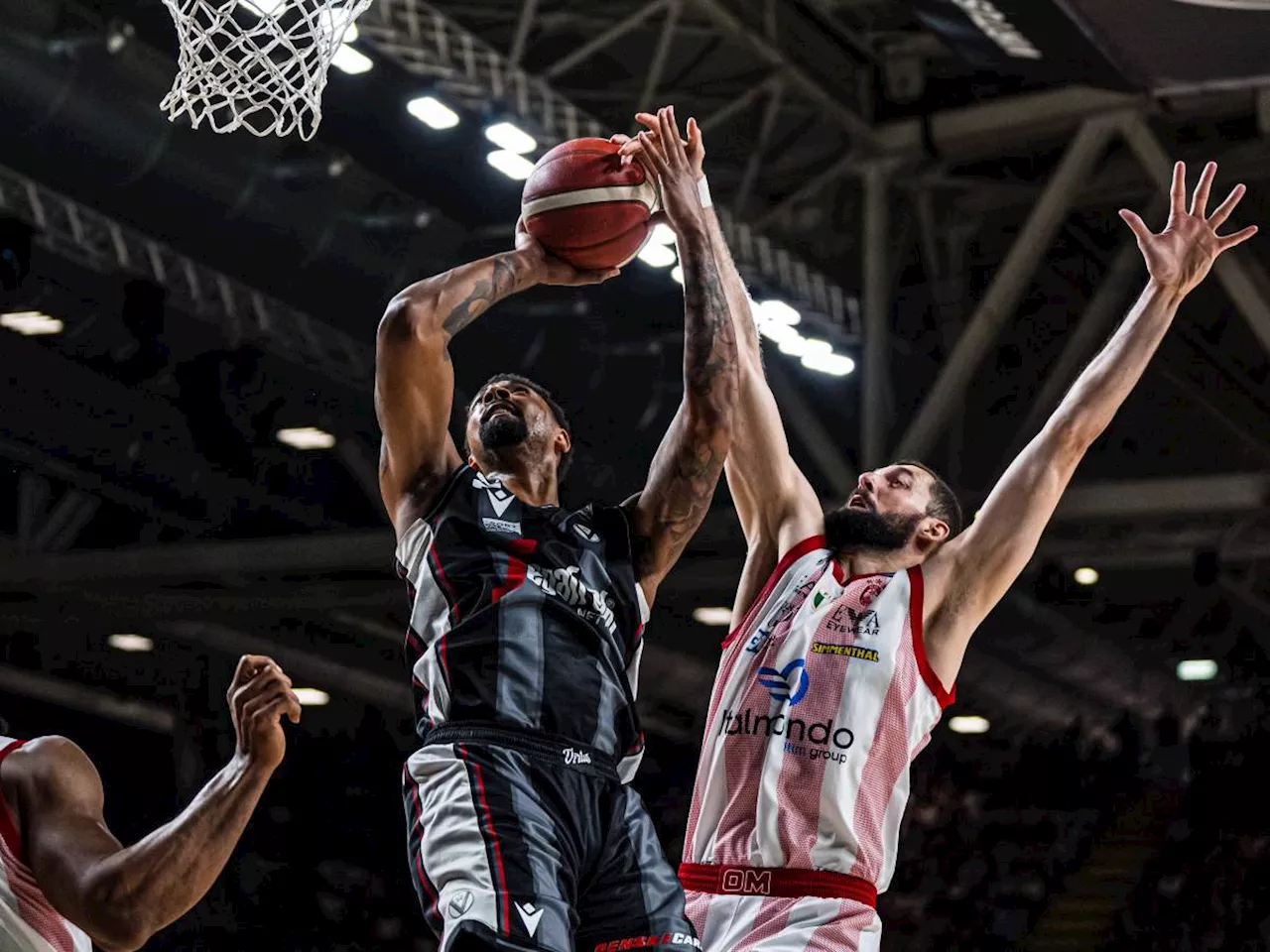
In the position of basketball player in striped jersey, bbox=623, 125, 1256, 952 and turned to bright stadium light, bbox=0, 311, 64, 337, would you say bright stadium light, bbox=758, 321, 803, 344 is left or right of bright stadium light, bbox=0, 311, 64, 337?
right

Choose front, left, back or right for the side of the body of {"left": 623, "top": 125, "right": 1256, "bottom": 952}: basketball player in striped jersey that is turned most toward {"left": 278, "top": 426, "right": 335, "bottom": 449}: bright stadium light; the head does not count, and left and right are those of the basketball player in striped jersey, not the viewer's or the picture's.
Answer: right

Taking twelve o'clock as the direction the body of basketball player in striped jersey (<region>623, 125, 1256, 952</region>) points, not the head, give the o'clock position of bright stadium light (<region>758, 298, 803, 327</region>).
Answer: The bright stadium light is roughly at 4 o'clock from the basketball player in striped jersey.

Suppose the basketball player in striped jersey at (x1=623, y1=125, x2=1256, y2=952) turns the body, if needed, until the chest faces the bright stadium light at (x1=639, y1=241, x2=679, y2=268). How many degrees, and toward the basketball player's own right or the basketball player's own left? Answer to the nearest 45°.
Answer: approximately 135° to the basketball player's own right

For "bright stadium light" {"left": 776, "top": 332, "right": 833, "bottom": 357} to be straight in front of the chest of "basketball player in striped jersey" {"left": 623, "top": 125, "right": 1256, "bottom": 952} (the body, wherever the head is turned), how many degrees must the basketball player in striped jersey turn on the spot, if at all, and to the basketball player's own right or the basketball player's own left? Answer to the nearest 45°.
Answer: approximately 135° to the basketball player's own right

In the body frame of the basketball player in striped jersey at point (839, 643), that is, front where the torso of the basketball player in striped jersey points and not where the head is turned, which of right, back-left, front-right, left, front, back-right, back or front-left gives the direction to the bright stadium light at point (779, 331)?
back-right

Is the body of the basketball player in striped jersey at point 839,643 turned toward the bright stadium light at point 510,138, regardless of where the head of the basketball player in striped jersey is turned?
no

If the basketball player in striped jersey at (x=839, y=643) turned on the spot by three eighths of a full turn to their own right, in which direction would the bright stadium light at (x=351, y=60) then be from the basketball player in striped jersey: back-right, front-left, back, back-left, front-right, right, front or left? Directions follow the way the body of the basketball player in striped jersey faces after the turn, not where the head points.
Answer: front-left

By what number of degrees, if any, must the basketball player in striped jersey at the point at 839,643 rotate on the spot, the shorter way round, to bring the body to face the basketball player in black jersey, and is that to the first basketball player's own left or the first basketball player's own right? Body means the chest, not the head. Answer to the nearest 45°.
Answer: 0° — they already face them

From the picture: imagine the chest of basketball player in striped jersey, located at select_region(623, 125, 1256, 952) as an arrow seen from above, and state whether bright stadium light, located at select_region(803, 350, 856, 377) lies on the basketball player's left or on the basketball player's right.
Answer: on the basketball player's right

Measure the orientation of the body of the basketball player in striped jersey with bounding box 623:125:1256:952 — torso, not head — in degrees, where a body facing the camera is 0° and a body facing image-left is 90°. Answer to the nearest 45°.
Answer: approximately 45°

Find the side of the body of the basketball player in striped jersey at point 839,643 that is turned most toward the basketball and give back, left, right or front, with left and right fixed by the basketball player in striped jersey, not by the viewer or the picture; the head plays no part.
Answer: front

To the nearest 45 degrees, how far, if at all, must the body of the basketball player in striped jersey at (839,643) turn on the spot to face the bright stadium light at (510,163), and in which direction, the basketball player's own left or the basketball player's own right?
approximately 90° to the basketball player's own right

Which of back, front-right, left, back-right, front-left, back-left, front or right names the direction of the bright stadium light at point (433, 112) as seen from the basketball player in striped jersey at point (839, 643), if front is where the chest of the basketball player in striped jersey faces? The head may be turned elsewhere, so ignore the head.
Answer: right

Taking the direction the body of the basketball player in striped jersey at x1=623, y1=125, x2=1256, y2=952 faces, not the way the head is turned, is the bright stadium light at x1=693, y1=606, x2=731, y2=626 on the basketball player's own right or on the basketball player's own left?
on the basketball player's own right
